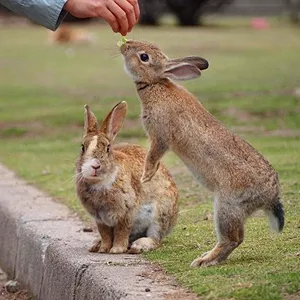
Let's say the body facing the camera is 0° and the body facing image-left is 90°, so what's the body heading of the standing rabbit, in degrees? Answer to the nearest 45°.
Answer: approximately 90°

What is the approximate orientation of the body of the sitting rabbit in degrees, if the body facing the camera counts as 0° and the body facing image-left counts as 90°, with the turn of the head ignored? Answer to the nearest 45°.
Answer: approximately 45°
